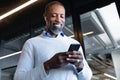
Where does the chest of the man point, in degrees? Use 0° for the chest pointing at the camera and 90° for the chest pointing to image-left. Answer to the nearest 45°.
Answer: approximately 315°
